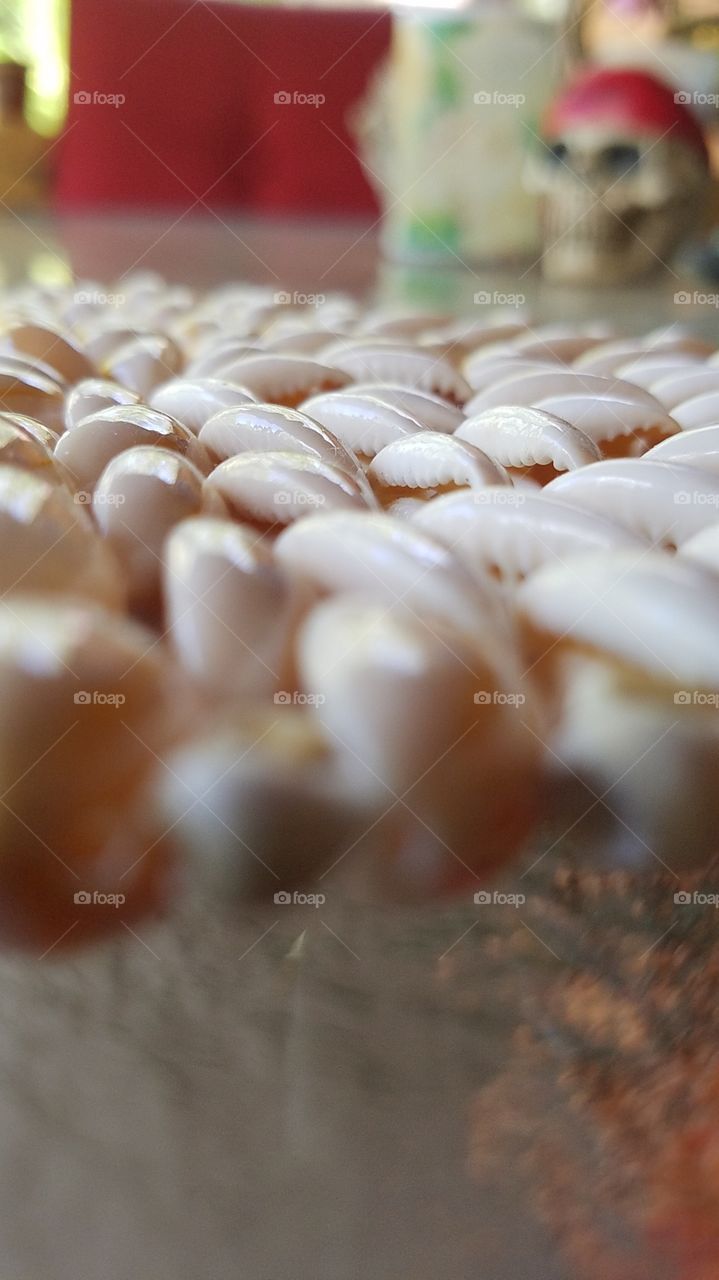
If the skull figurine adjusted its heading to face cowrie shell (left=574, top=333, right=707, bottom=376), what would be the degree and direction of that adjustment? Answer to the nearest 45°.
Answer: approximately 45° to its left

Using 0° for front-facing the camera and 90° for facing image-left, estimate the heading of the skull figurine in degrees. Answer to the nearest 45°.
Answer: approximately 45°

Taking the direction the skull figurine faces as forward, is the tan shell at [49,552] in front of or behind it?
in front

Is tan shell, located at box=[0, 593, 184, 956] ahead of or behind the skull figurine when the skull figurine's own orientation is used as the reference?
ahead

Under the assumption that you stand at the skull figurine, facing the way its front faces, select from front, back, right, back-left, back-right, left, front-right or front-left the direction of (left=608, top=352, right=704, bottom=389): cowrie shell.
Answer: front-left

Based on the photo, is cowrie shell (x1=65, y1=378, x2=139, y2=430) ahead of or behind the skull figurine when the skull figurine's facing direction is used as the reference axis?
ahead

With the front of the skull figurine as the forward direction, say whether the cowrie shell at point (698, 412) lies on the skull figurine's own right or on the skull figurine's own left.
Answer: on the skull figurine's own left

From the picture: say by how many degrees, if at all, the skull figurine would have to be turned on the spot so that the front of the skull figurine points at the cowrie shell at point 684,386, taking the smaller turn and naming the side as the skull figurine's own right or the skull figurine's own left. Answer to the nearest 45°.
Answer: approximately 45° to the skull figurine's own left

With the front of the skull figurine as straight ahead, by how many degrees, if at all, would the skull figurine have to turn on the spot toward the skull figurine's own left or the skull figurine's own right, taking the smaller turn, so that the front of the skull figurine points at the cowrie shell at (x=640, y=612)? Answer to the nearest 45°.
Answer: approximately 45° to the skull figurine's own left
